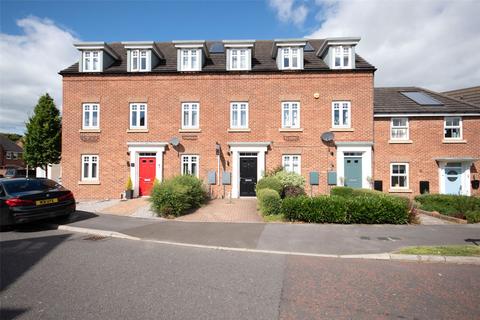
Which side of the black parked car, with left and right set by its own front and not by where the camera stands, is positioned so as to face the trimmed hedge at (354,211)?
back

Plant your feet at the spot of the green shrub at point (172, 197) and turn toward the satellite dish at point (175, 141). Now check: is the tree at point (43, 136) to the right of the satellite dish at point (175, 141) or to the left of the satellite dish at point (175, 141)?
left

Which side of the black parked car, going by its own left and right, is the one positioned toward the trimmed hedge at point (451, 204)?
back

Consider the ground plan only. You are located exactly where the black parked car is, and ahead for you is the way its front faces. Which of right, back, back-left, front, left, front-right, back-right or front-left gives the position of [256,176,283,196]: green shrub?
back-right

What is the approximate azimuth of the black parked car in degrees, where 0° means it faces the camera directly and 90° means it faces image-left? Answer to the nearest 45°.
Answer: approximately 135°

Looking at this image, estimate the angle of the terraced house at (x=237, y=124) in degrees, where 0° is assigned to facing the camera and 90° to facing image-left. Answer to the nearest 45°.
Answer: approximately 0°

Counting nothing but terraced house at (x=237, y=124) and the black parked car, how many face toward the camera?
1

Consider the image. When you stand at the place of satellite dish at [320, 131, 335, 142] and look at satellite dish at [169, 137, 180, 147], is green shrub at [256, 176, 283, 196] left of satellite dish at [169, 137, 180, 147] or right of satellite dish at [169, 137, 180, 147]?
left

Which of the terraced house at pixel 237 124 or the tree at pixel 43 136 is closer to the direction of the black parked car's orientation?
the tree

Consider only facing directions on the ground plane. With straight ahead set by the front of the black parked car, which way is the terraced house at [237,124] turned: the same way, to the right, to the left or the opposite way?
to the left

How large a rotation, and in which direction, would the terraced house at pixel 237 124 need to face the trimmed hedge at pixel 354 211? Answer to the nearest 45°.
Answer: approximately 45° to its left

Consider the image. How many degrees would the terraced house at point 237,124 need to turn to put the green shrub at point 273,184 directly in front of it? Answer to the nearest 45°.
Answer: approximately 45° to its left

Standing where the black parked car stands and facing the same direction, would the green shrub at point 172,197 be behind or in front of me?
behind

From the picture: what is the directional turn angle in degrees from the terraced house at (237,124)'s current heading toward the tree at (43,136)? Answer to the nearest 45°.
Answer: approximately 135° to its right
